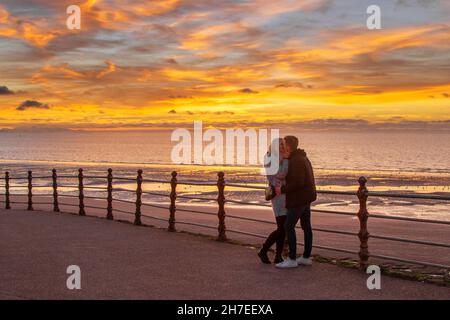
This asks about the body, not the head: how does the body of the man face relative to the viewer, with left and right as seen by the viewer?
facing to the left of the viewer
